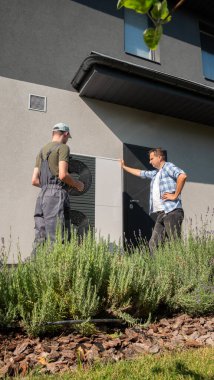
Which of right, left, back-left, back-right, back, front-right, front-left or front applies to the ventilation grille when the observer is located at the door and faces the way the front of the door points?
right

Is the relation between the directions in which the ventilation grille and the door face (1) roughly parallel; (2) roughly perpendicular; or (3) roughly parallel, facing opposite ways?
roughly parallel

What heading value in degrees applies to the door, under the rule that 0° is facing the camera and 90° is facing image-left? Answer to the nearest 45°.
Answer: approximately 315°

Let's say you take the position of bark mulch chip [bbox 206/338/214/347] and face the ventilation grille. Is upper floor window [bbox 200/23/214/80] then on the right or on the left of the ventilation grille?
right

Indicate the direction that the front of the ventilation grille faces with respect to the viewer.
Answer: facing the viewer and to the right of the viewer

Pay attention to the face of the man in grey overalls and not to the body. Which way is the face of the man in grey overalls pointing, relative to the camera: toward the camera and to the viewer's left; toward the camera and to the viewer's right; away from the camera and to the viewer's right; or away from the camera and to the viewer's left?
away from the camera and to the viewer's right

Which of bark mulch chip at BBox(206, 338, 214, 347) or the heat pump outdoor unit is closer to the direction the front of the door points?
the bark mulch chip

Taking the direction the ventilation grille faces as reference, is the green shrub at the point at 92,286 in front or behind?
in front

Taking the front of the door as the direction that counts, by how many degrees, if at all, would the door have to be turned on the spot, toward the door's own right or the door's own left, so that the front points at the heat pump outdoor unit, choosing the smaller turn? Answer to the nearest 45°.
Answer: approximately 90° to the door's own right

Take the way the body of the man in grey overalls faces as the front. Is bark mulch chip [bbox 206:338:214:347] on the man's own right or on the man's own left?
on the man's own right

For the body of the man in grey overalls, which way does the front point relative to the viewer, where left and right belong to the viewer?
facing away from the viewer and to the right of the viewer

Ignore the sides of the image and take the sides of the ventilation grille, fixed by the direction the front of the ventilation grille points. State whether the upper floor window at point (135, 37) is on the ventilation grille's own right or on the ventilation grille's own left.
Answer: on the ventilation grille's own left
